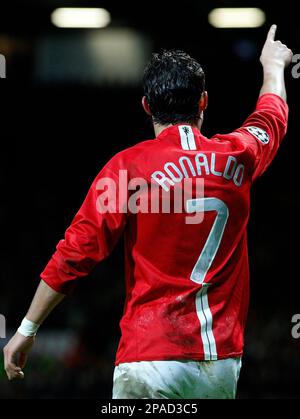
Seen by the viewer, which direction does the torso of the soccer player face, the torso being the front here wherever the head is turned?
away from the camera

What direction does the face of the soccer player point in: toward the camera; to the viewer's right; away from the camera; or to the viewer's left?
away from the camera
